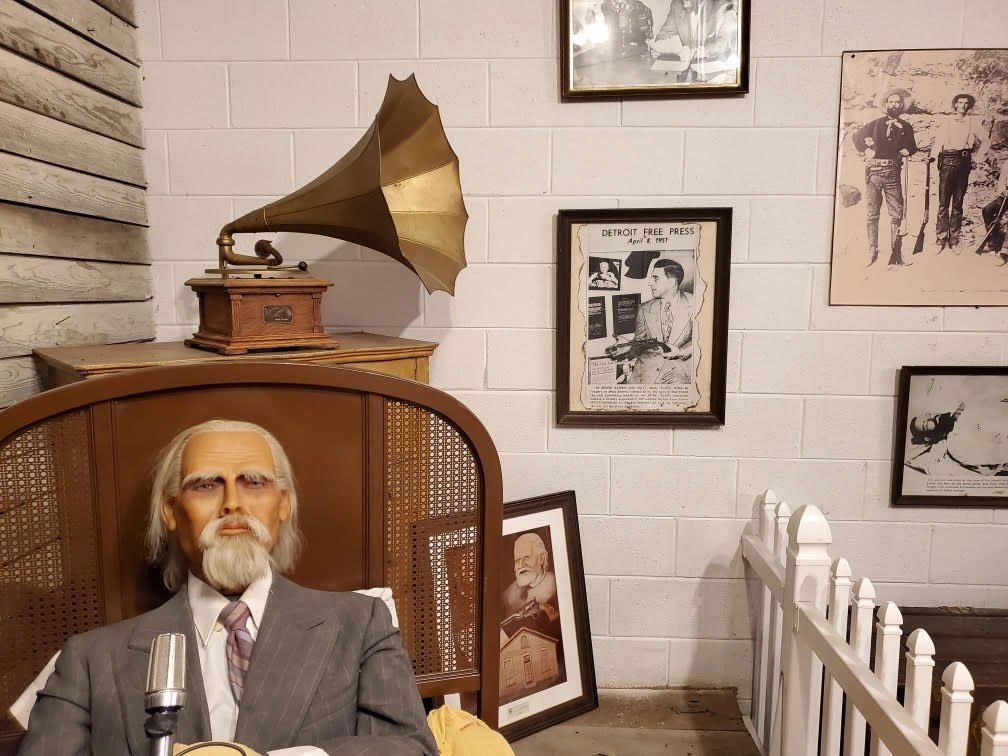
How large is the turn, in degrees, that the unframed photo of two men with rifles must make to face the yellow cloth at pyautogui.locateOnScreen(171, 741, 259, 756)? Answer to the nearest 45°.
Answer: approximately 45° to its right

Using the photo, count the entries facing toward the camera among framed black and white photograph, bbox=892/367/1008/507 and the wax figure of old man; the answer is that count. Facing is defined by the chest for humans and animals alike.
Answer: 2

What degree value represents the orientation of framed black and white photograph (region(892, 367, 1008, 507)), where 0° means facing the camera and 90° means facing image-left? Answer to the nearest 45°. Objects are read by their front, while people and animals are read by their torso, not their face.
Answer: approximately 0°

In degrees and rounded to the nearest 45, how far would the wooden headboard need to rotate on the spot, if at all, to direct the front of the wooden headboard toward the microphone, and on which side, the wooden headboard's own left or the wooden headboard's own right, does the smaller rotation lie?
0° — it already faces it

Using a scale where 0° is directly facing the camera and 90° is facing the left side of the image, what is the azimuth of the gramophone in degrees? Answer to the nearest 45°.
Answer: approximately 315°

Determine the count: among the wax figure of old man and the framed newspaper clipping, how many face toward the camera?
2

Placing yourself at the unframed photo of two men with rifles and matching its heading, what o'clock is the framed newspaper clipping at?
The framed newspaper clipping is roughly at 2 o'clock from the unframed photo of two men with rifles.

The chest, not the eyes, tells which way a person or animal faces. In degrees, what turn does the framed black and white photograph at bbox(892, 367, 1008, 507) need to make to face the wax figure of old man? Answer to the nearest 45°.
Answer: approximately 45° to its right

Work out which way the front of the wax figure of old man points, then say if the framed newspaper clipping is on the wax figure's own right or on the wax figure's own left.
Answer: on the wax figure's own left
